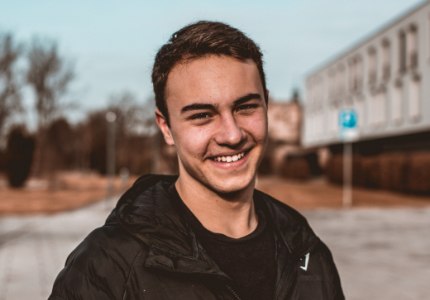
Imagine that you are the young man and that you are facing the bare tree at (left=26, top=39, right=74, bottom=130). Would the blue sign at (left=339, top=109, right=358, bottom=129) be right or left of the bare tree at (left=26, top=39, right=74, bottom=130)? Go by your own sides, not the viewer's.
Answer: right

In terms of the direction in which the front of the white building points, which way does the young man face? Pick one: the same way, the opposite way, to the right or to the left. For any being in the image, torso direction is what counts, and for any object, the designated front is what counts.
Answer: to the left

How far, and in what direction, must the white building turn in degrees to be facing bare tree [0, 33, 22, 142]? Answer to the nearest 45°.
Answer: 0° — it already faces it

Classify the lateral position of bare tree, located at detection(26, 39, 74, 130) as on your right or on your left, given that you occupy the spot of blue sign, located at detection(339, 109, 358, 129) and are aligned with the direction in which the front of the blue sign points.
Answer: on your right

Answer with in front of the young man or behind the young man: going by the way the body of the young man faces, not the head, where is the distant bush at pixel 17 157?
behind

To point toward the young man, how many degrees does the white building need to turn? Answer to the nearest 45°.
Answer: approximately 45° to its left

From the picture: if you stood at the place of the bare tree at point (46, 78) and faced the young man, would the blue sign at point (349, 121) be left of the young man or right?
left

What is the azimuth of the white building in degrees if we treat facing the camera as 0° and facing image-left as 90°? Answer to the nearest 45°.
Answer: approximately 45°

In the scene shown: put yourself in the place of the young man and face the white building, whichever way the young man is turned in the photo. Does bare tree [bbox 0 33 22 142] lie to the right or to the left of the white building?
left
